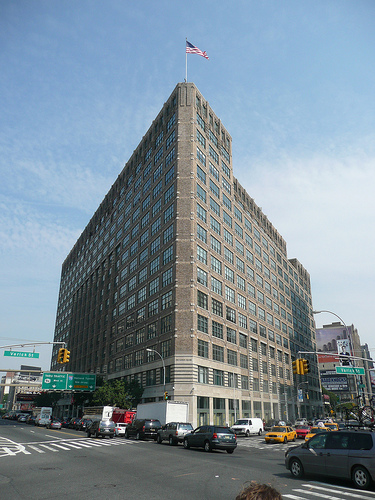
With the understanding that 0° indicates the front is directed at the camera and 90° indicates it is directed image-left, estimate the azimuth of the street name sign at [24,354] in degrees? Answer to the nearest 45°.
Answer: approximately 0°

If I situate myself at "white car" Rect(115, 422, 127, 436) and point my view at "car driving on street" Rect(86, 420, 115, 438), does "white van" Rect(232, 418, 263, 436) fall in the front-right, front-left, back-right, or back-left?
back-left

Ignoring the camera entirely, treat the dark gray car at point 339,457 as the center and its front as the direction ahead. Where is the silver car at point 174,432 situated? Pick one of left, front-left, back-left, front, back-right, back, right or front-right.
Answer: front

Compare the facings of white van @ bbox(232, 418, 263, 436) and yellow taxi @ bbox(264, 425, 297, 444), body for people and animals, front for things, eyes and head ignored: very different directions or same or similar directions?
same or similar directions

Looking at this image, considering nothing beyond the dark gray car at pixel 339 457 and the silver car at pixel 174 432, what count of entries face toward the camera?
0

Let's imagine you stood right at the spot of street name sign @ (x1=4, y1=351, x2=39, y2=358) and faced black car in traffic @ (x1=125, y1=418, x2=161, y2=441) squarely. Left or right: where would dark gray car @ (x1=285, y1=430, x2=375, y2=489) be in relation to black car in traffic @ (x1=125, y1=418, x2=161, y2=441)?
right

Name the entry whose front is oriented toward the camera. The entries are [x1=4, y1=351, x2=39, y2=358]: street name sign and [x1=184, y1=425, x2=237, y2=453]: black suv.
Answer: the street name sign

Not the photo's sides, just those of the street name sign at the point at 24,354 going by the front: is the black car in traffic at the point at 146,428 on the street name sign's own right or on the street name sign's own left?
on the street name sign's own left

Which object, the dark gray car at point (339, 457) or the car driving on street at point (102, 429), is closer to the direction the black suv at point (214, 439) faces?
the car driving on street

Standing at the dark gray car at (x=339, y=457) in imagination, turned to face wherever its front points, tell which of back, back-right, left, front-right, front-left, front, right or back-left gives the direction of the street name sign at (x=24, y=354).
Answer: front

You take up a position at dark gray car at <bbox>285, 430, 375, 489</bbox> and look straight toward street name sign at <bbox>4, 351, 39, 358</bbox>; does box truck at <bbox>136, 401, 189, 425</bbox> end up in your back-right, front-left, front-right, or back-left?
front-right

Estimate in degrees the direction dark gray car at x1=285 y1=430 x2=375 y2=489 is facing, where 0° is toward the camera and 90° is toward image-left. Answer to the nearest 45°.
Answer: approximately 135°

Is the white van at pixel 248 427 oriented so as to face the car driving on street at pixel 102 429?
yes

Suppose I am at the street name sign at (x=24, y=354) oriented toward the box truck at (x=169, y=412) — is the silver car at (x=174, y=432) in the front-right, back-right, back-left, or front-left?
front-right

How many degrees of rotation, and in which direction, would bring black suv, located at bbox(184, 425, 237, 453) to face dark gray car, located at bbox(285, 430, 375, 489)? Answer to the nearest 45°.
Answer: approximately 135° to its left

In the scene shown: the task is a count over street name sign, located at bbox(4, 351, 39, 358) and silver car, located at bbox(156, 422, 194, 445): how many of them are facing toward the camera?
1

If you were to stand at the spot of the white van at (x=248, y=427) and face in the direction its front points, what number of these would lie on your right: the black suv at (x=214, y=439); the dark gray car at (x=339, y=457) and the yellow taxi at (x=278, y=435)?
0

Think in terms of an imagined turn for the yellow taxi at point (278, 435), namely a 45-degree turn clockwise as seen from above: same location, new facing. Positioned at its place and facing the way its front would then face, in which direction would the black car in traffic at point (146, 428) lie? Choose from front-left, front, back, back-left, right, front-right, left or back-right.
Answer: front
